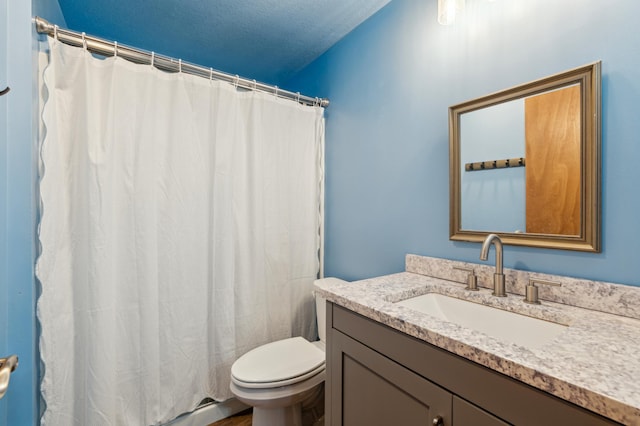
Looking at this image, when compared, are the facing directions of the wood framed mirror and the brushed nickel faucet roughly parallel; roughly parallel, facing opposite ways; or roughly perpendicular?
roughly parallel

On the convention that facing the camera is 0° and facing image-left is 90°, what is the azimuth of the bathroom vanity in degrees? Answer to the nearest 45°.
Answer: approximately 45°

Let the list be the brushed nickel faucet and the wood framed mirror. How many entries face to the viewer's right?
0

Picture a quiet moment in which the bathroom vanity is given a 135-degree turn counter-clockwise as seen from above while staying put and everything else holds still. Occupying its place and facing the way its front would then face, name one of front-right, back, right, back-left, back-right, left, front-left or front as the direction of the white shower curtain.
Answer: back

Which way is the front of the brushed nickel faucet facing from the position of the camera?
facing the viewer and to the left of the viewer

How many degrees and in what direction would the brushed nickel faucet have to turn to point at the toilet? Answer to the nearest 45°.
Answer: approximately 45° to its right

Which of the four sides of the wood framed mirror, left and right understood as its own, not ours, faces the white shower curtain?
right

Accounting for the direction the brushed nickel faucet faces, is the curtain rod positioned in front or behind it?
in front

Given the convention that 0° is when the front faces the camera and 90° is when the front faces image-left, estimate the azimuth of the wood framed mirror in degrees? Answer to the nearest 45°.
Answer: approximately 45°

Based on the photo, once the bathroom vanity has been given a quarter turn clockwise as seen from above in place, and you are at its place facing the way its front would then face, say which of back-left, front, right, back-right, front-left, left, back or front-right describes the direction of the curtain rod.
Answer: front-left

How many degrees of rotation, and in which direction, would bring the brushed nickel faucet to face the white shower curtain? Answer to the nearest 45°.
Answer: approximately 45° to its right

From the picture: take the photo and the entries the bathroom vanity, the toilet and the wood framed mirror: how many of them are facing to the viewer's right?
0

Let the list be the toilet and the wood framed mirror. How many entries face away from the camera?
0
